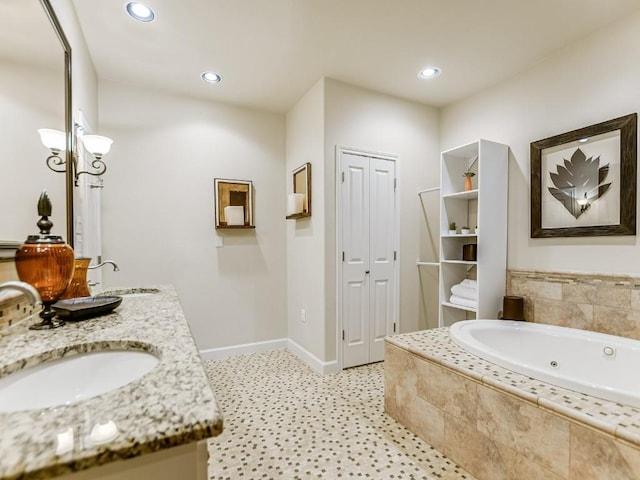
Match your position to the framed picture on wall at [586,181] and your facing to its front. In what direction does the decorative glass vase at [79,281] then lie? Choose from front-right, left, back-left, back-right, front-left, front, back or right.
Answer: front

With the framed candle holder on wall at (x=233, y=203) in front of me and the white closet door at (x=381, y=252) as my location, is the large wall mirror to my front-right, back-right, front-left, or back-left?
front-left

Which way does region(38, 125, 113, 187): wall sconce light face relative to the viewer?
to the viewer's right

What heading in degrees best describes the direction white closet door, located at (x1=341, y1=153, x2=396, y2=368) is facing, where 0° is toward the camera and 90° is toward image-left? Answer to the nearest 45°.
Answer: approximately 315°

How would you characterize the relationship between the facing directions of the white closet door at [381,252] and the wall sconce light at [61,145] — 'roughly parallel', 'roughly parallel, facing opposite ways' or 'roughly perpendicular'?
roughly perpendicular

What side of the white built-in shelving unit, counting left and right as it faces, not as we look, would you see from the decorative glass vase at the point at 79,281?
front

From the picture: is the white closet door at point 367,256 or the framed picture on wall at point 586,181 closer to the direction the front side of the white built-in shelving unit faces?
the white closet door

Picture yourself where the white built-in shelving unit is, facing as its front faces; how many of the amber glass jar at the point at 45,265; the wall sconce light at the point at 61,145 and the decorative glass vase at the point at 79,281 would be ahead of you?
3

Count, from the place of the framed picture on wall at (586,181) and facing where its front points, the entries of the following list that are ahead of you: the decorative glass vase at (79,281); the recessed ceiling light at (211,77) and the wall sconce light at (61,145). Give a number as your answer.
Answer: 3

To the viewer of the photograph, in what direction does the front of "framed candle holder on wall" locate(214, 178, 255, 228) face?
facing the viewer

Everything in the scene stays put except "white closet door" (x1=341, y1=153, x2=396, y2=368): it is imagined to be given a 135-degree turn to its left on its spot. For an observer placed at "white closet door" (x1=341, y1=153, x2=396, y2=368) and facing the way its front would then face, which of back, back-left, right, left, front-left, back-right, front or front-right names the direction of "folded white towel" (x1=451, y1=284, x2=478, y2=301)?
right

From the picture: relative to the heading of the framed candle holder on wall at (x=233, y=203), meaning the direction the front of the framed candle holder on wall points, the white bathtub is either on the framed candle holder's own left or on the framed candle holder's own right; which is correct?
on the framed candle holder's own left
